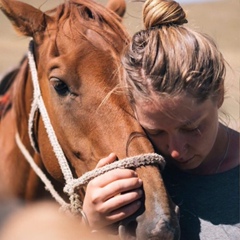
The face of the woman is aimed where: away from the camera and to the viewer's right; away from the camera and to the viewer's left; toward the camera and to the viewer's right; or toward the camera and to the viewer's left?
toward the camera and to the viewer's left

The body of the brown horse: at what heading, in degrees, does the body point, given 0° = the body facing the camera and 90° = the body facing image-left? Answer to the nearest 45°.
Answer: approximately 315°
